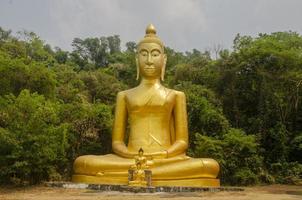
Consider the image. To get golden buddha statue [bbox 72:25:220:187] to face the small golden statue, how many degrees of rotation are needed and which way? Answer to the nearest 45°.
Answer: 0° — it already faces it

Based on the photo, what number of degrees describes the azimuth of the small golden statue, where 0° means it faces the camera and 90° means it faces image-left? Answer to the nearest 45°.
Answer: approximately 0°

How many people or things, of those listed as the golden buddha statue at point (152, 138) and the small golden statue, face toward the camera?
2

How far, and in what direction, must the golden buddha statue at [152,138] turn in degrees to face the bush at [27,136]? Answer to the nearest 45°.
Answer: approximately 90° to its right

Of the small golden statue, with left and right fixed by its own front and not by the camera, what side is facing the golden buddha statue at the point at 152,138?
back

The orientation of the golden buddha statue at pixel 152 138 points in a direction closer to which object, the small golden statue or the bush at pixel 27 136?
the small golden statue

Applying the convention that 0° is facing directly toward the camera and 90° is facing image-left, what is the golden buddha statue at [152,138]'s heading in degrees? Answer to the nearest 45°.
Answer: approximately 0°
